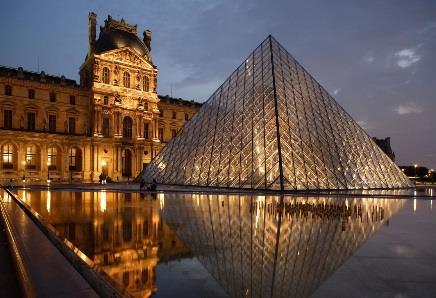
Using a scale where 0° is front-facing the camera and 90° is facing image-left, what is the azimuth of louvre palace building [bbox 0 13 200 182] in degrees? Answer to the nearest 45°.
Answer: approximately 315°

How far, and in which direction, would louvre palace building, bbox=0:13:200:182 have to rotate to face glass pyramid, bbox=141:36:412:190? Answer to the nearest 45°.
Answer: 0° — it already faces it
